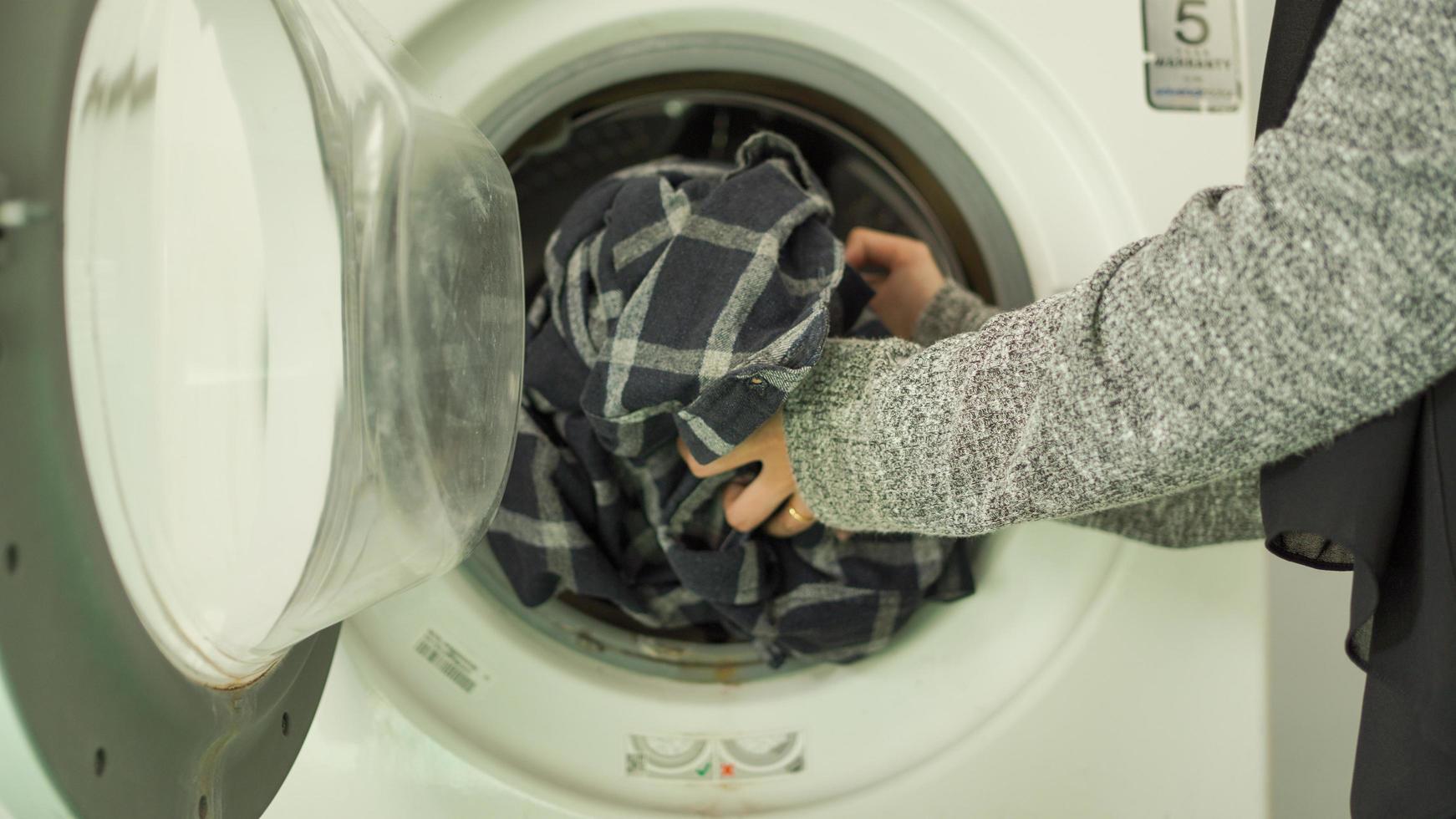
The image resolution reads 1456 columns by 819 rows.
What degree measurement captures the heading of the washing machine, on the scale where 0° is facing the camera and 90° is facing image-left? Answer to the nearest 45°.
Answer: approximately 0°
